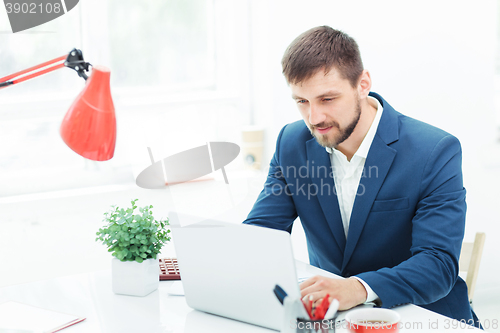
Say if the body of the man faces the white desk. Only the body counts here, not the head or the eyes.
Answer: yes

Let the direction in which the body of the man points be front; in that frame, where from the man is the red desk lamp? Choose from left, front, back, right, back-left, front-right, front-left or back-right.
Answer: front

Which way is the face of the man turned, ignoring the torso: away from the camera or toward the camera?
toward the camera

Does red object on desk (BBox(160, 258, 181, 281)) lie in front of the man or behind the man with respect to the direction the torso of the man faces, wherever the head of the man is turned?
in front

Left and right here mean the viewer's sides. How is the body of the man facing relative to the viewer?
facing the viewer and to the left of the viewer

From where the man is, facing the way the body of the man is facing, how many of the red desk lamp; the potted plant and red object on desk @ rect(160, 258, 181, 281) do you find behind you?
0

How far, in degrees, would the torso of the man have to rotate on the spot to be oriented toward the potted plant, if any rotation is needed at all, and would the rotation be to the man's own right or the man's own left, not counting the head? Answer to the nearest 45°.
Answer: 0° — they already face it
